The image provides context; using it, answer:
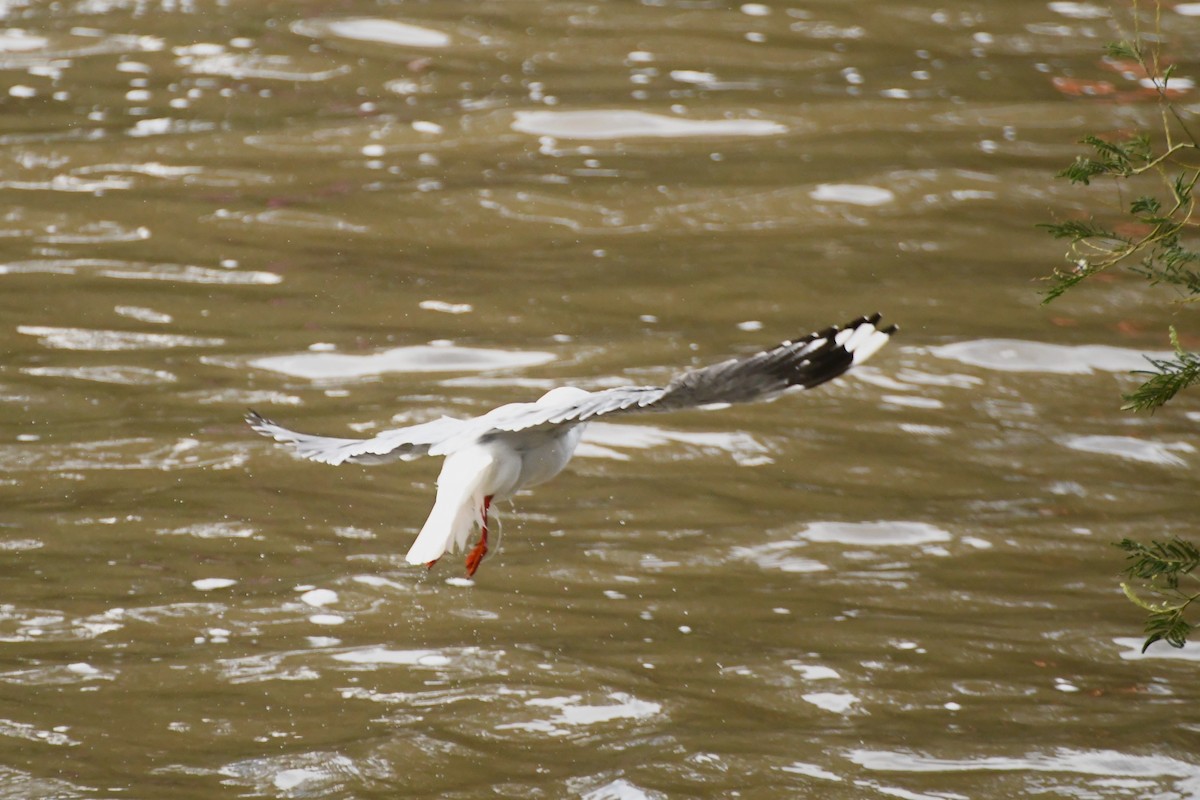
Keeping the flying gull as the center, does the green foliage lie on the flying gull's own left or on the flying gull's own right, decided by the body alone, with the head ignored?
on the flying gull's own right

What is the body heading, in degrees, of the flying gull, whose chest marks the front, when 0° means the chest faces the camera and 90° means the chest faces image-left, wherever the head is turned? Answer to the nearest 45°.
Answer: approximately 225°
